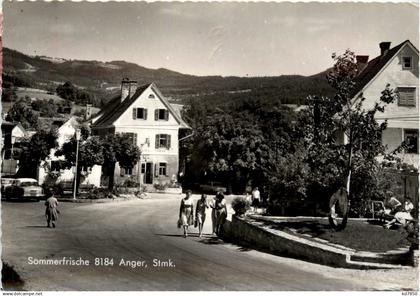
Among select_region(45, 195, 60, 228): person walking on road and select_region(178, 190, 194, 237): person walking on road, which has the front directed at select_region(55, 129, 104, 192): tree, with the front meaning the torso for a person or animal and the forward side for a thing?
select_region(45, 195, 60, 228): person walking on road

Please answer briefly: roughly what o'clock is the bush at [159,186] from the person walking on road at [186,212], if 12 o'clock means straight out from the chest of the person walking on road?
The bush is roughly at 6 o'clock from the person walking on road.

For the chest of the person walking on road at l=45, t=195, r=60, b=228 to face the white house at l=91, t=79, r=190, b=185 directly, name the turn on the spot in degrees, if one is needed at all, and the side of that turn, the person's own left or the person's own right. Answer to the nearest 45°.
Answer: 0° — they already face it

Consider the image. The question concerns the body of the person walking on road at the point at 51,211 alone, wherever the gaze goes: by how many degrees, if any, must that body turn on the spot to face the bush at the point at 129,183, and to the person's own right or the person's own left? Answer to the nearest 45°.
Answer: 0° — they already face it

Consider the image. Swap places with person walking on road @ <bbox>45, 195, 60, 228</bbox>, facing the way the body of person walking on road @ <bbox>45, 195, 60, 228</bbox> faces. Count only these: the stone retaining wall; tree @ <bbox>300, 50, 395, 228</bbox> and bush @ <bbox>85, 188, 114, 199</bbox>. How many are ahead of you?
1

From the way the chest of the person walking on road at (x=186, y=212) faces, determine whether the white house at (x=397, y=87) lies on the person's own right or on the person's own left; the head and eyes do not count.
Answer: on the person's own left

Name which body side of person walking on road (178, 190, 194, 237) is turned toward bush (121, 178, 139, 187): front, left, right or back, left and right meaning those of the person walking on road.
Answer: back

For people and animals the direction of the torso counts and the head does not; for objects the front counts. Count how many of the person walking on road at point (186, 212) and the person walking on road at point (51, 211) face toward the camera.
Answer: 1

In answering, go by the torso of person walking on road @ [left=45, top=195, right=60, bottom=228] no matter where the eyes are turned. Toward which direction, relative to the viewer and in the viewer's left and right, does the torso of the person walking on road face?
facing away from the viewer

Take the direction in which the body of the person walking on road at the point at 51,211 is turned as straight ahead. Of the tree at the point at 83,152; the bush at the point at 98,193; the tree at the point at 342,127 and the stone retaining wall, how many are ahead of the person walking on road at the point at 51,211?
2

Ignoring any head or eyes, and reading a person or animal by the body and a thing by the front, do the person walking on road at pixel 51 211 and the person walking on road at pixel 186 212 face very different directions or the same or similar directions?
very different directions

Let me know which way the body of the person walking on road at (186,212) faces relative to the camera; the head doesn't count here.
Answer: toward the camera

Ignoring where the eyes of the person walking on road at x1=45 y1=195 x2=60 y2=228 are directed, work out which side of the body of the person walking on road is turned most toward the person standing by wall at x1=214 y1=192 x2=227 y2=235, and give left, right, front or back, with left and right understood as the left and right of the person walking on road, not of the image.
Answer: right
